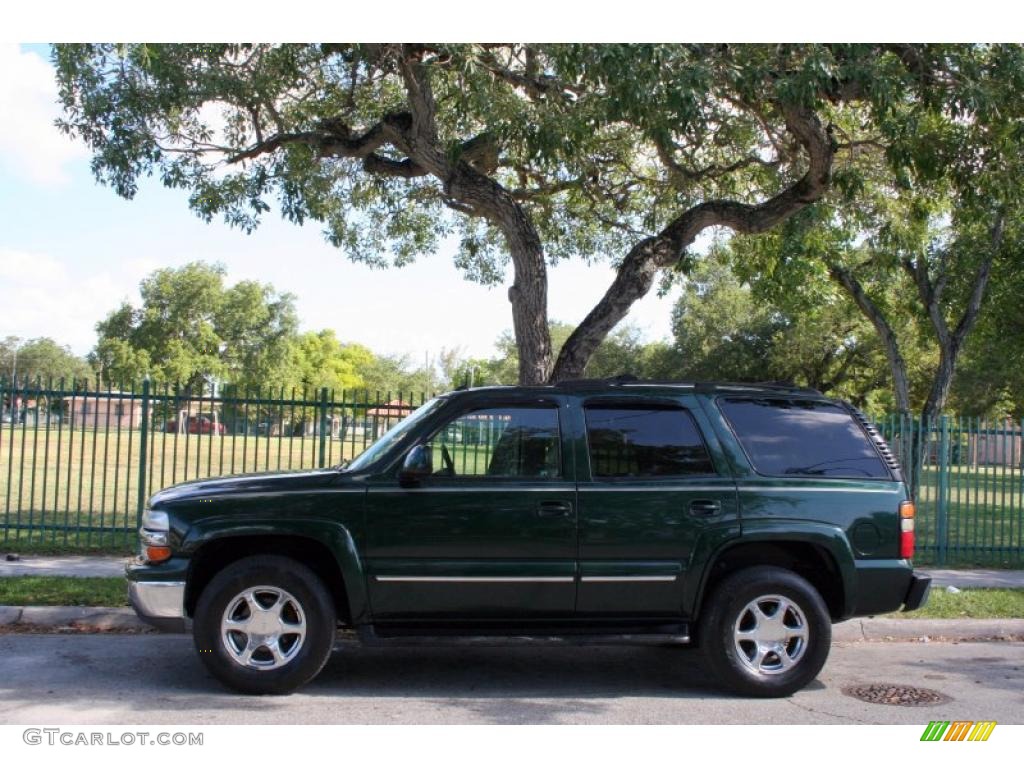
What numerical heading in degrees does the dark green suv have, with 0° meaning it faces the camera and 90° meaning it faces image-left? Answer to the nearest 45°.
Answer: approximately 90°

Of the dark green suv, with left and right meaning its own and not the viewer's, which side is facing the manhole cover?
back

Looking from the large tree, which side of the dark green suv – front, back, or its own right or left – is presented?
right

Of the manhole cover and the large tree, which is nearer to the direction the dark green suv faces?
the large tree
